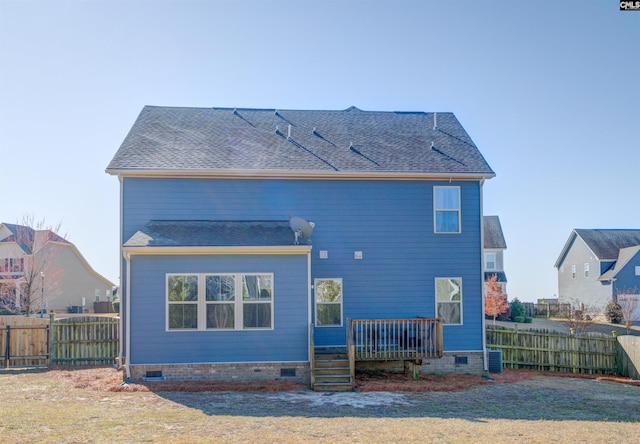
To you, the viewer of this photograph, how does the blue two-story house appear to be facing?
facing away from the viewer

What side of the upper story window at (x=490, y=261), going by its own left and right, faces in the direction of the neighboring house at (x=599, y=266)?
left

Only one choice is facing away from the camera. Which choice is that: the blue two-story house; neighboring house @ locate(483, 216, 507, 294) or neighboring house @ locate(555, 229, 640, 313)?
the blue two-story house

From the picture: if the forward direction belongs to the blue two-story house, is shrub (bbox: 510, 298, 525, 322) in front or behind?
in front

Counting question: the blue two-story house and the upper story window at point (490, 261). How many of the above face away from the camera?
1
